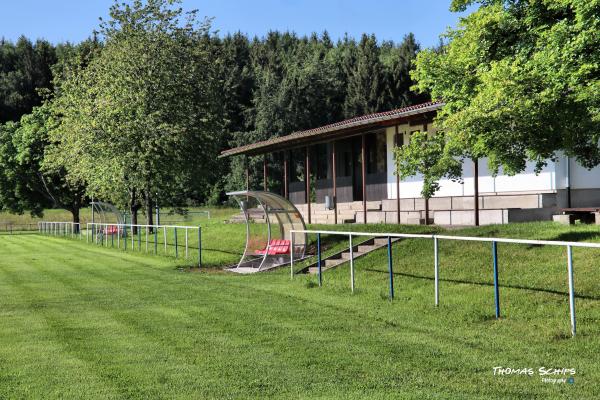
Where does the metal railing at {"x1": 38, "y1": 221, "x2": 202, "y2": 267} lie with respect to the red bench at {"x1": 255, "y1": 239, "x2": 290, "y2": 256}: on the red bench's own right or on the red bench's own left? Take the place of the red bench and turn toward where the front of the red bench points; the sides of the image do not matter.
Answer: on the red bench's own right

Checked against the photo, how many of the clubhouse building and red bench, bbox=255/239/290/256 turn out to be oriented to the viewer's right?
0

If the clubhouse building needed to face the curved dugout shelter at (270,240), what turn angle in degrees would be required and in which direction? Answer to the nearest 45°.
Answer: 0° — it already faces it

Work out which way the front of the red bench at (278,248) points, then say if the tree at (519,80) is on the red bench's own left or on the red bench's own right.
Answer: on the red bench's own left

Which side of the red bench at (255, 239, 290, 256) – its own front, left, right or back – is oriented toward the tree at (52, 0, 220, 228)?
right

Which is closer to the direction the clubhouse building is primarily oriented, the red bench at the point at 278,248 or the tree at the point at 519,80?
the red bench

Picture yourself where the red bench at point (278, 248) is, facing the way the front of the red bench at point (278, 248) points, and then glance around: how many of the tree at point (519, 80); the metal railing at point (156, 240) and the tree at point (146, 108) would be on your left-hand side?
1

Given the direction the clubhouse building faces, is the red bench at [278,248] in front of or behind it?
in front

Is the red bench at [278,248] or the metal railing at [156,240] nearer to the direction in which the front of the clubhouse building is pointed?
the red bench

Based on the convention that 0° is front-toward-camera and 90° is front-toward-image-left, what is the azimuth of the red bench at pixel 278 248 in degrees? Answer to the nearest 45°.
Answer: approximately 45°

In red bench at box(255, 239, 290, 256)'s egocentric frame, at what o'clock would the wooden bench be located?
The wooden bench is roughly at 8 o'clock from the red bench.

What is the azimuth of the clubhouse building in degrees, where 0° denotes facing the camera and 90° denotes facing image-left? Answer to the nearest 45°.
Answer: approximately 45°
